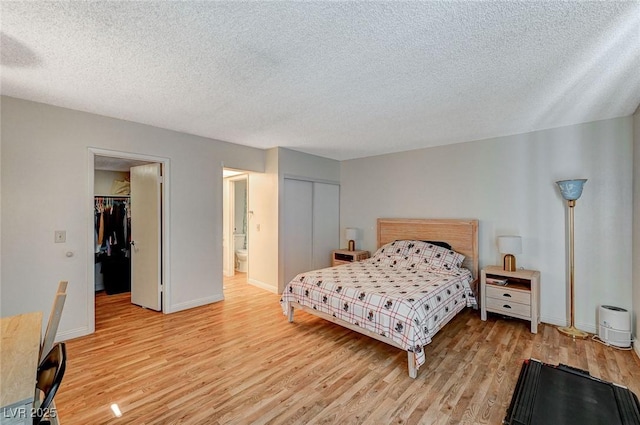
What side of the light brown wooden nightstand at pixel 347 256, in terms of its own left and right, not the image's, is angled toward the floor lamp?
left

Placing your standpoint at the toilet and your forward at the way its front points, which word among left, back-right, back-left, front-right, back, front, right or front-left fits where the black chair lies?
front-right

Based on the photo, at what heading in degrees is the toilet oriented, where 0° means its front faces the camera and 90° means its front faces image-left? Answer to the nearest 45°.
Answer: approximately 315°

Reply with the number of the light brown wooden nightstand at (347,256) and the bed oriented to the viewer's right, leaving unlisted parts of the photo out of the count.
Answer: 0

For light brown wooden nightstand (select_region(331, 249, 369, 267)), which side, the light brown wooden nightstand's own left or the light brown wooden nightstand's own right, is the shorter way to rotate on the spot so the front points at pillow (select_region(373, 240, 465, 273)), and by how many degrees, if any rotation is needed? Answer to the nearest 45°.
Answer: approximately 90° to the light brown wooden nightstand's own left

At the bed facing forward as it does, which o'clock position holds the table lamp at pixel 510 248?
The table lamp is roughly at 7 o'clock from the bed.

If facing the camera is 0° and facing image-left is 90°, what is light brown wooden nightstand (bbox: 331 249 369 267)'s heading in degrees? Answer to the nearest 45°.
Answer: approximately 45°
